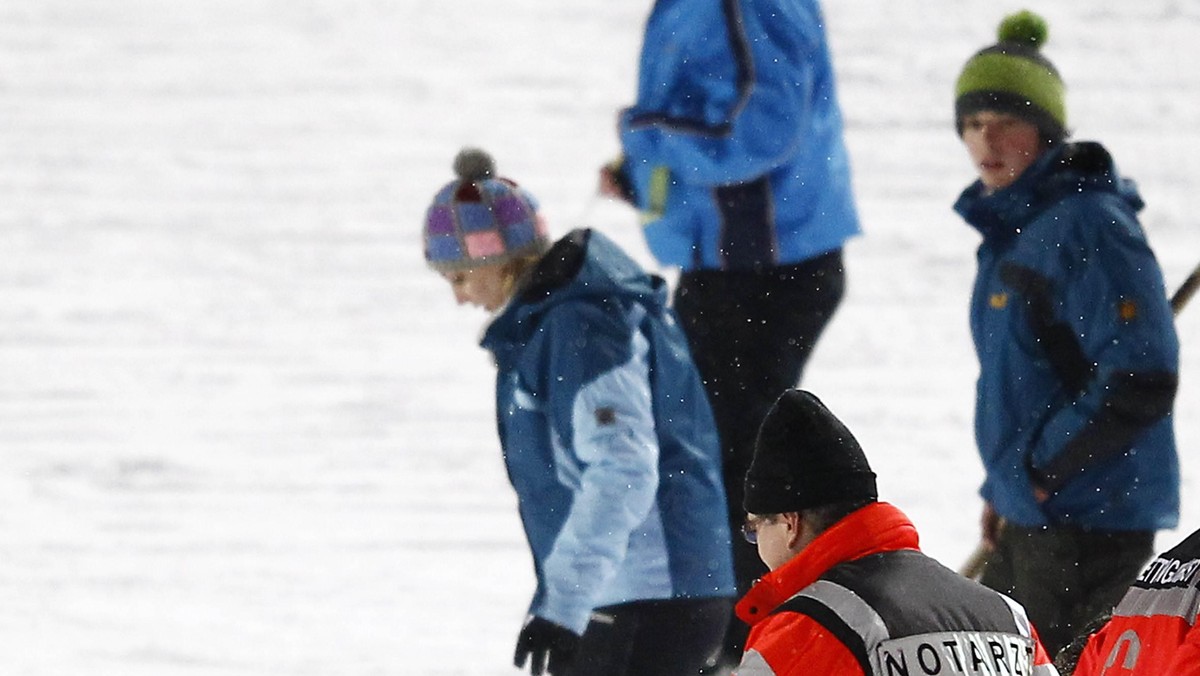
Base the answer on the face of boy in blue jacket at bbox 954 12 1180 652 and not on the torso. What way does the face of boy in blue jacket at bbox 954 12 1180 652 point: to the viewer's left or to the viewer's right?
to the viewer's left

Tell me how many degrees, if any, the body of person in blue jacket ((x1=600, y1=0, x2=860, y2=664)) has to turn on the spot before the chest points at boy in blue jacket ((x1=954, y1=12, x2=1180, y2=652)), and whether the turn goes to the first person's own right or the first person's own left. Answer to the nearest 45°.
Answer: approximately 135° to the first person's own left

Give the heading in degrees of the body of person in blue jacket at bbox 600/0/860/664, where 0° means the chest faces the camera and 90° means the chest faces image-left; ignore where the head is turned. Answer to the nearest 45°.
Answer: approximately 90°

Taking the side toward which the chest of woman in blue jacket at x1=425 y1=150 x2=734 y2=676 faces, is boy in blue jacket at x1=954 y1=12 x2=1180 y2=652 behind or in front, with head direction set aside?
behind

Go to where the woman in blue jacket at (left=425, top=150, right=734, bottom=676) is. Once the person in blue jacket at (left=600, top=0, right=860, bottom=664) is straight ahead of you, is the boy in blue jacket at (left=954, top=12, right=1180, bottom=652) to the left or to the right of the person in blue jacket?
right

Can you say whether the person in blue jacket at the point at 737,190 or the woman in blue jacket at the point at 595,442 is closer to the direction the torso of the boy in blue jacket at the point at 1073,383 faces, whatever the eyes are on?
the woman in blue jacket

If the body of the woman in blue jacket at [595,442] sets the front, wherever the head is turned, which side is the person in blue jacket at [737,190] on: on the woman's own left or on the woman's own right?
on the woman's own right

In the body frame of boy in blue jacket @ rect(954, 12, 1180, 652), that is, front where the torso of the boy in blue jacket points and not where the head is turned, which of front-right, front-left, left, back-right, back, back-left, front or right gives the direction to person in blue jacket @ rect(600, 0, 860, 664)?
right

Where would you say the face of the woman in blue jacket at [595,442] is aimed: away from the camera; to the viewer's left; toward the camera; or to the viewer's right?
to the viewer's left

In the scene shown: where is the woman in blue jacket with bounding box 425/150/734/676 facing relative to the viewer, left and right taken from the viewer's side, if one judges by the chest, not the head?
facing to the left of the viewer
